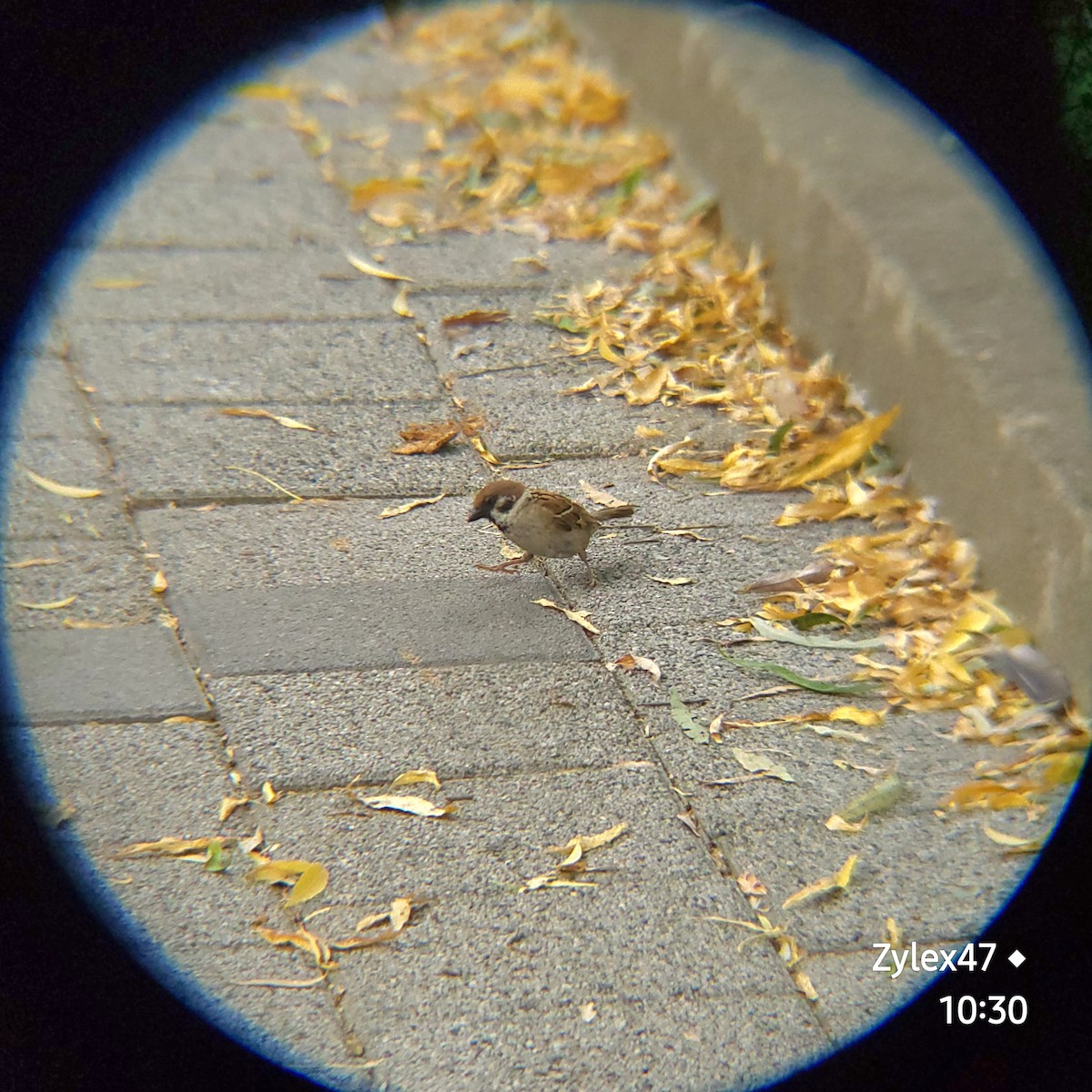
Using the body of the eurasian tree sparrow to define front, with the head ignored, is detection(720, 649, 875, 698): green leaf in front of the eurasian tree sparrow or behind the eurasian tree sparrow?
behind

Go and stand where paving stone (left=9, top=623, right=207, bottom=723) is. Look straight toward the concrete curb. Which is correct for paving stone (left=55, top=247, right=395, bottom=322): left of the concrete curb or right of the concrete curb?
left

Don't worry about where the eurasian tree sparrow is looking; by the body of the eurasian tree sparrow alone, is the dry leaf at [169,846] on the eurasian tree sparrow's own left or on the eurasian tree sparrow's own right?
on the eurasian tree sparrow's own left

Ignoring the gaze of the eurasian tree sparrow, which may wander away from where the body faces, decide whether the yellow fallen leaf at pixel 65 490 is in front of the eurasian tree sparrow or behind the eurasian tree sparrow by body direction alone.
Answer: in front

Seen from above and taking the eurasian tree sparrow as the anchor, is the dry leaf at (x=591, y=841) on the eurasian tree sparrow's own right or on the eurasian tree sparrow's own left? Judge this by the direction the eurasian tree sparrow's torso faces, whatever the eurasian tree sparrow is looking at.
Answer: on the eurasian tree sparrow's own left

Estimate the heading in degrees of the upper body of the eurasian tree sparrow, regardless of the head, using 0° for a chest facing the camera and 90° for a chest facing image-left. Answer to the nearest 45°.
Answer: approximately 90°

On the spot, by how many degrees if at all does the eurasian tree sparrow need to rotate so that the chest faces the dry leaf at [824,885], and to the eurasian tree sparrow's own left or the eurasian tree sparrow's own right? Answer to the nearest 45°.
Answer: approximately 135° to the eurasian tree sparrow's own left

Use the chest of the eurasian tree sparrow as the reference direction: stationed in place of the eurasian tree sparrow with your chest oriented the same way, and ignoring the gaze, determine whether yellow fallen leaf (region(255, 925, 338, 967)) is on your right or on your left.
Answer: on your left

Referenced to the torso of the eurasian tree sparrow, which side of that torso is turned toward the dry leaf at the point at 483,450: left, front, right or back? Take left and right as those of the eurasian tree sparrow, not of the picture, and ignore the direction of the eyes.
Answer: right

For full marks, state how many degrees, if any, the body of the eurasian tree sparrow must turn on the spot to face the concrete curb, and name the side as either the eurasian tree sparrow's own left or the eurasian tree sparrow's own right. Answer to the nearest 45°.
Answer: approximately 135° to the eurasian tree sparrow's own right

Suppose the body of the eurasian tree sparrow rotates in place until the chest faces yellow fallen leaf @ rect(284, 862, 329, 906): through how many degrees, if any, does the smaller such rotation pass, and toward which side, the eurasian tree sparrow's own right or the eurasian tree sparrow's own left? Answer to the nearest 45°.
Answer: approximately 90° to the eurasian tree sparrow's own left

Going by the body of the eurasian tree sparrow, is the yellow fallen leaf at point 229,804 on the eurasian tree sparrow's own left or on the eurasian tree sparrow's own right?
on the eurasian tree sparrow's own left

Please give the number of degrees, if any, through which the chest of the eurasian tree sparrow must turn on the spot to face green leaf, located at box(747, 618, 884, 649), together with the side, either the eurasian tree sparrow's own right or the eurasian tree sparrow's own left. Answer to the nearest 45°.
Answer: approximately 180°

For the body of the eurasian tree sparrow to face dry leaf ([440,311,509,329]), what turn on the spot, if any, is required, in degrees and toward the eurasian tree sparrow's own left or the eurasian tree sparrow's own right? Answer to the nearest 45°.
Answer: approximately 90° to the eurasian tree sparrow's own right

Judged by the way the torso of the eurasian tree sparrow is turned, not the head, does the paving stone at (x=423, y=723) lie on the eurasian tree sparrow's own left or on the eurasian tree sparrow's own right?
on the eurasian tree sparrow's own left

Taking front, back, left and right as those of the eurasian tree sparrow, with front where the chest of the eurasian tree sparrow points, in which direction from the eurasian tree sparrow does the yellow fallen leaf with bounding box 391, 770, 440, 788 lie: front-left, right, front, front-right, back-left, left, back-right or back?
left

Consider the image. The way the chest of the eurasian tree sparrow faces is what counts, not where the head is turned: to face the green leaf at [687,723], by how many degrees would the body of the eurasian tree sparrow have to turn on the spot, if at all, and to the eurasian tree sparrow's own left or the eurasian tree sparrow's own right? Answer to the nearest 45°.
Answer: approximately 135° to the eurasian tree sparrow's own left

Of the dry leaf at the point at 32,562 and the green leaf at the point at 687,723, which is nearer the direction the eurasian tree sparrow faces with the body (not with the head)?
the dry leaf
